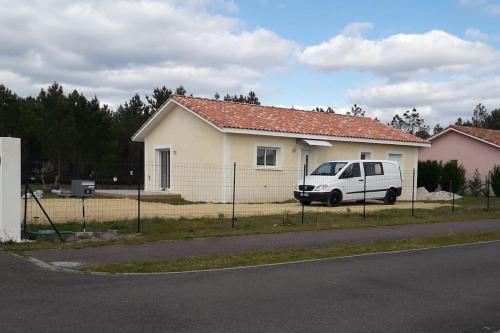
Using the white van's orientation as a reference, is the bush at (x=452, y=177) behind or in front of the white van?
behind

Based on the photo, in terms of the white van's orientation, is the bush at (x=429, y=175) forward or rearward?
rearward

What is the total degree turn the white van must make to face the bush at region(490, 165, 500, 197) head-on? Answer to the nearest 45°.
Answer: approximately 180°

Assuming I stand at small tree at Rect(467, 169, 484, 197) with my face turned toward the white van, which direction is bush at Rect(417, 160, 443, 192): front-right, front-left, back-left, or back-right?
front-right

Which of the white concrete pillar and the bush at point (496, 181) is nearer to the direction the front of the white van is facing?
the white concrete pillar

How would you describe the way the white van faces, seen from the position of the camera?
facing the viewer and to the left of the viewer

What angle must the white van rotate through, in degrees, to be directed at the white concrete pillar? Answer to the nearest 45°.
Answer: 0° — it already faces it

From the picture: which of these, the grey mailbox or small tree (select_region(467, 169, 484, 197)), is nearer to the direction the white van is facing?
the grey mailbox

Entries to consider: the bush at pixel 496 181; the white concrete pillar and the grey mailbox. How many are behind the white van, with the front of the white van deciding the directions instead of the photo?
1
